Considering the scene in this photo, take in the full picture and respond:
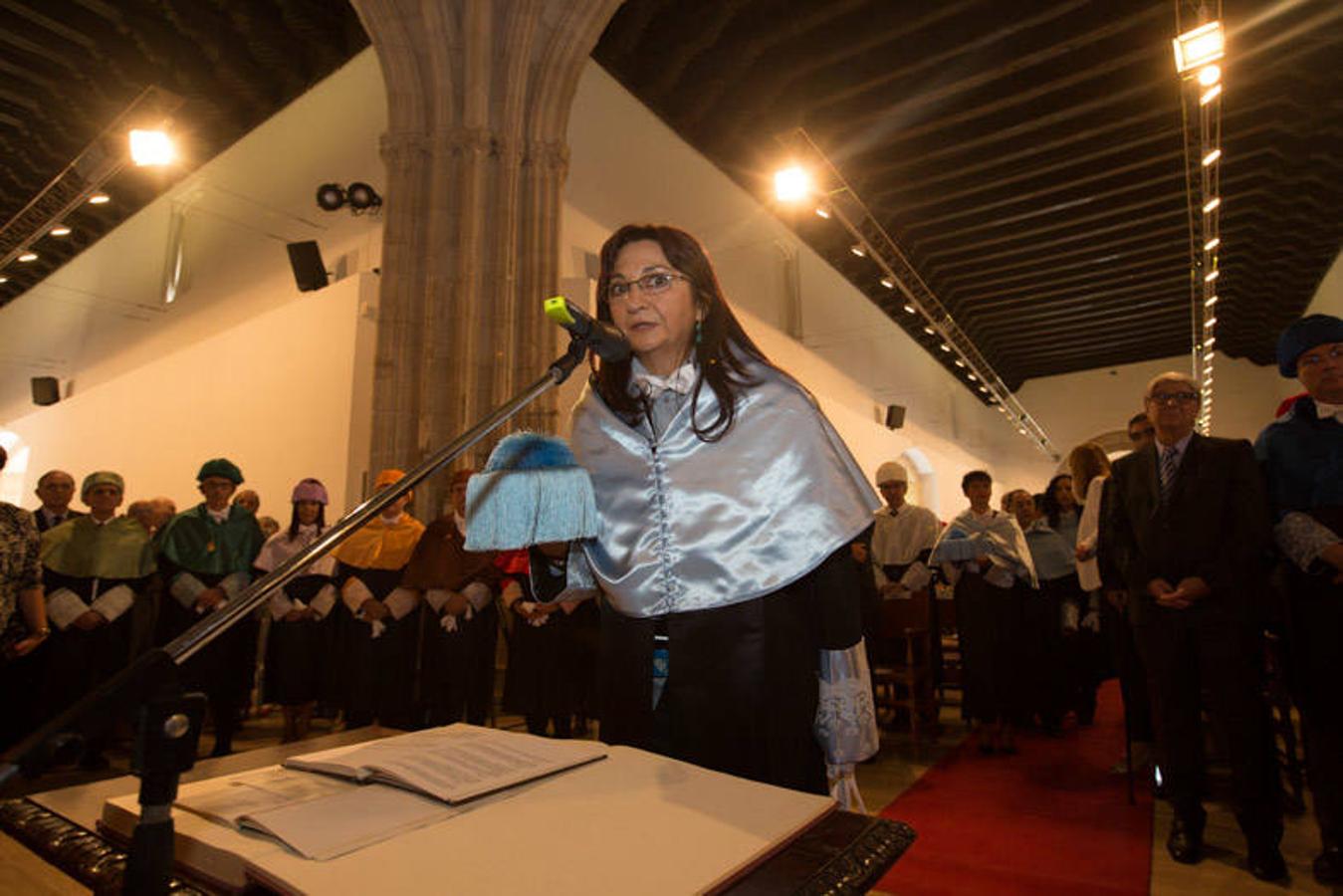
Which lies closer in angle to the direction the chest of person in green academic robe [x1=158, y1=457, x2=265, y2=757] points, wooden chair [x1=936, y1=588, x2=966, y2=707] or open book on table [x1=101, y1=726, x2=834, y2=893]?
the open book on table

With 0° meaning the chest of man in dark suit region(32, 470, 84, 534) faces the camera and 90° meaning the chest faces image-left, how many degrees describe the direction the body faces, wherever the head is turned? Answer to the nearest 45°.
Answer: approximately 0°

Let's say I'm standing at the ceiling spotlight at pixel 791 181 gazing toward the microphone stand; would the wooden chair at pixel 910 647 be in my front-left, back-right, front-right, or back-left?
front-left

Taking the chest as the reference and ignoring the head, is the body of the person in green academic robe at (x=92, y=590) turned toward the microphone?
yes

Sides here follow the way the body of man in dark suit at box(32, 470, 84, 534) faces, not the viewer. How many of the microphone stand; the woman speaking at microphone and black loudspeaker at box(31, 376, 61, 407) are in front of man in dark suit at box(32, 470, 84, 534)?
2

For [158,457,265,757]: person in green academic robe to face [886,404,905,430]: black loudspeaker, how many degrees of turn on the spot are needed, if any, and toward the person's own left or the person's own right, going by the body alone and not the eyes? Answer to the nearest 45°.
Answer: approximately 90° to the person's own left

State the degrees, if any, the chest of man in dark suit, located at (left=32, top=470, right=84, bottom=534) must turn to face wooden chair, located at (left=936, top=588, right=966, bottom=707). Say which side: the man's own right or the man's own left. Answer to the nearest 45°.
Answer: approximately 45° to the man's own left

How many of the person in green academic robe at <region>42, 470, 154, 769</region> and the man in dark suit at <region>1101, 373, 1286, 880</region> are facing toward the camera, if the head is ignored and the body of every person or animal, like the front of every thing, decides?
2

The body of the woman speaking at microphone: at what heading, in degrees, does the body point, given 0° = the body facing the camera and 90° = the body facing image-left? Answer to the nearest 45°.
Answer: approximately 45°

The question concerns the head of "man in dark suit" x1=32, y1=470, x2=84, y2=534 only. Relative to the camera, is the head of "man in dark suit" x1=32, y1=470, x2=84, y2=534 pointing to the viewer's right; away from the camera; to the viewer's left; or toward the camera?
toward the camera

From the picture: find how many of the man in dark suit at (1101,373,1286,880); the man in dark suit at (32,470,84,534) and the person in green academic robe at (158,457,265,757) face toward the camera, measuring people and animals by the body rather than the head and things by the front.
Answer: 3

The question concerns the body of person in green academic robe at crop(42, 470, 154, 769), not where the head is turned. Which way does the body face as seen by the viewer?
toward the camera

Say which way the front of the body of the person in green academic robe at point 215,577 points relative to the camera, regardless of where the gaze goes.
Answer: toward the camera

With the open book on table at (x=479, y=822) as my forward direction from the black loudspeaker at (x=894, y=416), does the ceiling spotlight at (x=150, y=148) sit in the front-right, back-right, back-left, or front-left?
front-right

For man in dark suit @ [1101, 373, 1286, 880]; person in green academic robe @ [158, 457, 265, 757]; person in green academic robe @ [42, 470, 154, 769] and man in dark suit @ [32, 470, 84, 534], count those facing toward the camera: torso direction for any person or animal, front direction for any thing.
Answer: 4

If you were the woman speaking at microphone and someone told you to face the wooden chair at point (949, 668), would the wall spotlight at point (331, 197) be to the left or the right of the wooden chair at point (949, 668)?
left

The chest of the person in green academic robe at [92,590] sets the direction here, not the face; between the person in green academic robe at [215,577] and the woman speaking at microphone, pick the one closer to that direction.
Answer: the woman speaking at microphone
